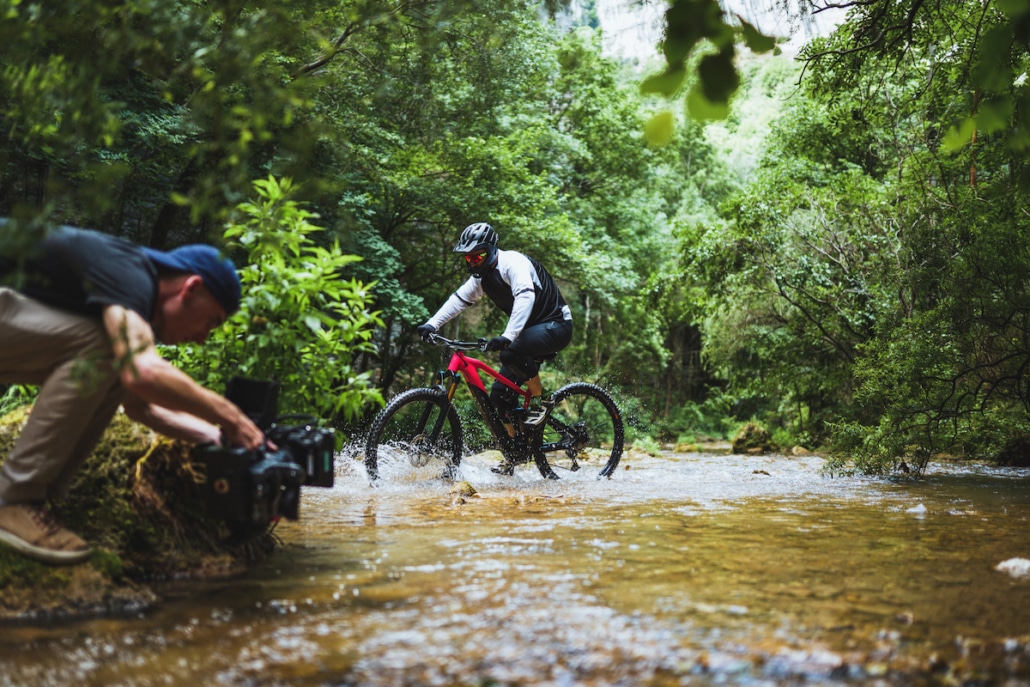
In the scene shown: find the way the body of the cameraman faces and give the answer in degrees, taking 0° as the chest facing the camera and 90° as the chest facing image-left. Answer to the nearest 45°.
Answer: approximately 270°

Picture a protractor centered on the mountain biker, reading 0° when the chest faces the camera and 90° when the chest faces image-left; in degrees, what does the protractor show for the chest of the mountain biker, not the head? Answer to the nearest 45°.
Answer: approximately 45°

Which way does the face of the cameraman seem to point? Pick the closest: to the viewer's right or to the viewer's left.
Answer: to the viewer's right

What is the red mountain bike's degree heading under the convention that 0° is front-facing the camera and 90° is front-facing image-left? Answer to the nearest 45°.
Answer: approximately 45°

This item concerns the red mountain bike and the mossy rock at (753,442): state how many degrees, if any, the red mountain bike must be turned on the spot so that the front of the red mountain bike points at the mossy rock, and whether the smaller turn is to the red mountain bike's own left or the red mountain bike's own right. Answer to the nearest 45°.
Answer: approximately 180°

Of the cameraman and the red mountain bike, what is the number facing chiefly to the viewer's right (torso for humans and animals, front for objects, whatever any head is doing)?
1

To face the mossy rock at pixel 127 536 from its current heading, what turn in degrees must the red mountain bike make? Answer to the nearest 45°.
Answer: approximately 45° to its left

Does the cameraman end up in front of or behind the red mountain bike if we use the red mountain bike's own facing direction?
in front

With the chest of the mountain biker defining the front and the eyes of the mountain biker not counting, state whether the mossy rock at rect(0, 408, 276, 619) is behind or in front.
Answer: in front

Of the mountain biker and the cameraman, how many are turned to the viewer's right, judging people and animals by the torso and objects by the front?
1

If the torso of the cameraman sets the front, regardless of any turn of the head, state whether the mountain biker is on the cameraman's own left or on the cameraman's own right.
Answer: on the cameraman's own left
